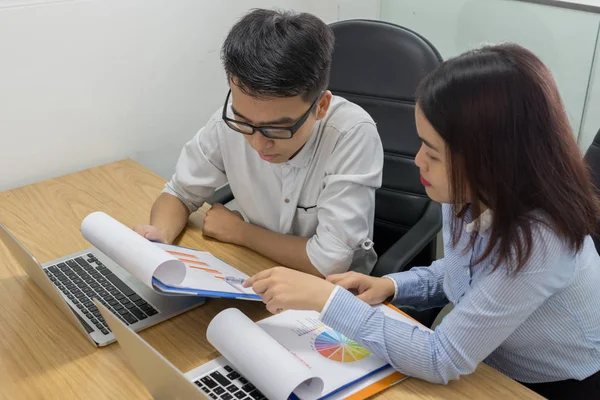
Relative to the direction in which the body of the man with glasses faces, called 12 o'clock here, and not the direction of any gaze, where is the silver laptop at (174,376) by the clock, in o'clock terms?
The silver laptop is roughly at 11 o'clock from the man with glasses.

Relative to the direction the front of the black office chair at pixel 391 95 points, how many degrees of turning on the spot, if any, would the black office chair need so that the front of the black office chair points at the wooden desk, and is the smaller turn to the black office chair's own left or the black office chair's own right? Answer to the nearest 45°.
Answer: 0° — it already faces it

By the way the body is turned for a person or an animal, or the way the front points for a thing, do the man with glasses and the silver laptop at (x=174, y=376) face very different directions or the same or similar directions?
very different directions

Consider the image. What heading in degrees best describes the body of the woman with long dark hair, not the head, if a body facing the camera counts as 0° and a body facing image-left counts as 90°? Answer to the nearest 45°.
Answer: approximately 90°

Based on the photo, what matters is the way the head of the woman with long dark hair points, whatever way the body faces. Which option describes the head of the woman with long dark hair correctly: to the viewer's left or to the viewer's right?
to the viewer's left

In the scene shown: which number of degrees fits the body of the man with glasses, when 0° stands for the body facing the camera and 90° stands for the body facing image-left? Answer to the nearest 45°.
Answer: approximately 45°

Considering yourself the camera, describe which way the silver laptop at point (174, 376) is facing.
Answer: facing away from the viewer and to the right of the viewer

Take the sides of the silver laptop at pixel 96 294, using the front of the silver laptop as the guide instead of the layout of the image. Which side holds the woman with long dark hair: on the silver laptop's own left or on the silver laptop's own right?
on the silver laptop's own right
